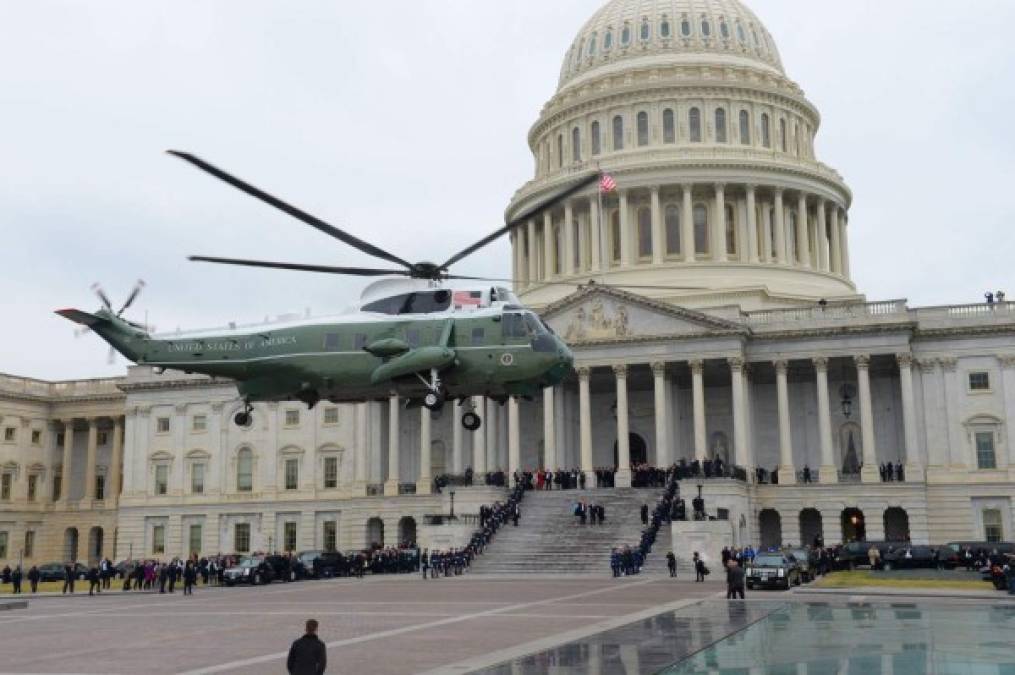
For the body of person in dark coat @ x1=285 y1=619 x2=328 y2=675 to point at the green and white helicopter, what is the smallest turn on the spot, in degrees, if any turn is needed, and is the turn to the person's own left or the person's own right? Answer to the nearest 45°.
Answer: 0° — they already face it

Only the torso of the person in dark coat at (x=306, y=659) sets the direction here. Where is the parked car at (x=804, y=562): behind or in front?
in front

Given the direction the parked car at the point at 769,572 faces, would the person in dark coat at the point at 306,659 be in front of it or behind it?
in front

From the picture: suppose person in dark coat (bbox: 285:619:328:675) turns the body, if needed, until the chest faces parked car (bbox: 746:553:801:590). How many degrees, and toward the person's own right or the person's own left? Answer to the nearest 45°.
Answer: approximately 45° to the person's own right

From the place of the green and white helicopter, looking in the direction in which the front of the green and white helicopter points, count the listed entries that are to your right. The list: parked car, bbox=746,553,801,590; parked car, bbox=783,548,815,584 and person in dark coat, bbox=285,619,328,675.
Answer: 1

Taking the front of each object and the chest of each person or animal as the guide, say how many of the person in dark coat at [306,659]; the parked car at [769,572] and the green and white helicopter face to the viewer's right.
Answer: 1

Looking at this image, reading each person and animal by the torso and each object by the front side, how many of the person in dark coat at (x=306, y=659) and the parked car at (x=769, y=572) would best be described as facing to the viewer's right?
0

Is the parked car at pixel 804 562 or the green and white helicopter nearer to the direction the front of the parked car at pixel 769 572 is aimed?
the green and white helicopter

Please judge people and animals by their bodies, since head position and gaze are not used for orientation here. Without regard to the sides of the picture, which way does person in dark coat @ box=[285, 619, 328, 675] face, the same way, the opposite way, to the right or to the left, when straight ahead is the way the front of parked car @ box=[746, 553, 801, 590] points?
the opposite way

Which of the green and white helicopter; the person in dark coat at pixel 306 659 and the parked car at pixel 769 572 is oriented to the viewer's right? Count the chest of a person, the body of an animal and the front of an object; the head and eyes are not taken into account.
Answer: the green and white helicopter

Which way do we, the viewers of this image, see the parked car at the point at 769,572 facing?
facing the viewer and to the left of the viewer

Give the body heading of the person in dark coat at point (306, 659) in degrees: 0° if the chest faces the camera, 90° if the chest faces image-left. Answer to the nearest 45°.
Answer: approximately 180°

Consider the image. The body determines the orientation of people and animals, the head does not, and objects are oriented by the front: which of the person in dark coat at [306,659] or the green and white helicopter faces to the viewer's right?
the green and white helicopter

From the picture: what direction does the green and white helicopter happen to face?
to the viewer's right

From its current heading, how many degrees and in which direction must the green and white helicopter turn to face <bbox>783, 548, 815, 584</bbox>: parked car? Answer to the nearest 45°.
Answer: approximately 45° to its left

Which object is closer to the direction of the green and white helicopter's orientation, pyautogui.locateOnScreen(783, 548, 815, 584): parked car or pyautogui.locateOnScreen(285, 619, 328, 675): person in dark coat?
the parked car
